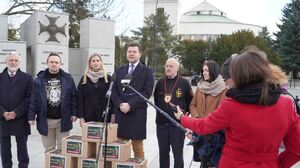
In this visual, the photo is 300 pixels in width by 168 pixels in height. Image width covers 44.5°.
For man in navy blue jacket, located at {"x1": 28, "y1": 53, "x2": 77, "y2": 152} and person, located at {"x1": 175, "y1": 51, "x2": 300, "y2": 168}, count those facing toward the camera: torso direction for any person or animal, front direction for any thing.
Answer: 1

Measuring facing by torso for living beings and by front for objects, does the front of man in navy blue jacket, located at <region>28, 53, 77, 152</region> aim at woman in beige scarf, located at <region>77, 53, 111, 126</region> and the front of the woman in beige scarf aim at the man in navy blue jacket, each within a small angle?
no

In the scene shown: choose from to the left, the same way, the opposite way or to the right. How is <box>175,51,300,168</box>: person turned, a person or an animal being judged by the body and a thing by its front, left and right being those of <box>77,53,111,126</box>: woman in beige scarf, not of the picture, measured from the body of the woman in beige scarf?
the opposite way

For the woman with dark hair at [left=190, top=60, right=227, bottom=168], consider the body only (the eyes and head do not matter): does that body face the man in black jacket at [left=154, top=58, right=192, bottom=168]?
no

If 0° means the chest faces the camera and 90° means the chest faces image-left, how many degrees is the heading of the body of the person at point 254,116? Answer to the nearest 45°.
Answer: approximately 135°

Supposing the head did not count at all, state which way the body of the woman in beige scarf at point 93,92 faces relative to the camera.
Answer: toward the camera

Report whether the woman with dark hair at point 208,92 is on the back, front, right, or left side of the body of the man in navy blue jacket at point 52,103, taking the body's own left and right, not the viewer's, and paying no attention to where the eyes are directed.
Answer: left

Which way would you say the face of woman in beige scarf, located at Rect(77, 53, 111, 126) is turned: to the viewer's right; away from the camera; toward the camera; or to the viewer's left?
toward the camera

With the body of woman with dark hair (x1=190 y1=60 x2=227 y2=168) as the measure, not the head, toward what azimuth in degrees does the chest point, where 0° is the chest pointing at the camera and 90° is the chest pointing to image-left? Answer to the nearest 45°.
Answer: approximately 45°

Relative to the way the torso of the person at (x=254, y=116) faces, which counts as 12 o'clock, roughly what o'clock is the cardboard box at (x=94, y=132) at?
The cardboard box is roughly at 12 o'clock from the person.

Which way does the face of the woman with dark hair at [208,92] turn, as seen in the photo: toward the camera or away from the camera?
toward the camera

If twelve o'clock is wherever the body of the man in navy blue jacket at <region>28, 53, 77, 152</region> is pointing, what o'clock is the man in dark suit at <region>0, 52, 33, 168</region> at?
The man in dark suit is roughly at 4 o'clock from the man in navy blue jacket.

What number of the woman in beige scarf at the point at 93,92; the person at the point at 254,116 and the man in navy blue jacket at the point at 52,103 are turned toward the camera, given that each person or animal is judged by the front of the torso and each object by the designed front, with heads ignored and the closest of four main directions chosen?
2

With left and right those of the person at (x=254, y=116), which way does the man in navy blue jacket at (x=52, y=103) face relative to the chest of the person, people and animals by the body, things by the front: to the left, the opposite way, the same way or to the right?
the opposite way

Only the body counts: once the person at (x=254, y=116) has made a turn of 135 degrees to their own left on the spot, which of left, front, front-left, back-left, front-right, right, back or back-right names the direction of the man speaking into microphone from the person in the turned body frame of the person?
back-right

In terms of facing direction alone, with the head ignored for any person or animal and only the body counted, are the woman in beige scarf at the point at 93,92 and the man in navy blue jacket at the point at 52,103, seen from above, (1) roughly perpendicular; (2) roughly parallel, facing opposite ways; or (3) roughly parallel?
roughly parallel

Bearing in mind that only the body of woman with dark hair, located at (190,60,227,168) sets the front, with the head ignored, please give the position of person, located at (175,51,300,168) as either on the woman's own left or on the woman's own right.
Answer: on the woman's own left

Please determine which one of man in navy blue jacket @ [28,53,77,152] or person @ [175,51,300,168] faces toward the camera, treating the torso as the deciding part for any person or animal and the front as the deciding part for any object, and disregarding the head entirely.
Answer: the man in navy blue jacket

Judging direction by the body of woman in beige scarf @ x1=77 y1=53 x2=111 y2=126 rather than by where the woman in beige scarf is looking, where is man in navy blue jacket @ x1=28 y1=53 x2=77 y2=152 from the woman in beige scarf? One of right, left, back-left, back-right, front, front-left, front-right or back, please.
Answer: right

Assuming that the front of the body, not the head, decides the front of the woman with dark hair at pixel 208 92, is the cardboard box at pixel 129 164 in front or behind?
in front

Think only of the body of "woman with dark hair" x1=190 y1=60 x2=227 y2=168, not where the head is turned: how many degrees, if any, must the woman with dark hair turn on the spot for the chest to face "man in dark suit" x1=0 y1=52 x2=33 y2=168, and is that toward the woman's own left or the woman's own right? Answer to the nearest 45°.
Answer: approximately 45° to the woman's own right

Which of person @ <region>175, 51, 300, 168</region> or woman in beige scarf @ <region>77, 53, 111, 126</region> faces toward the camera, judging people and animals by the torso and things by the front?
the woman in beige scarf
